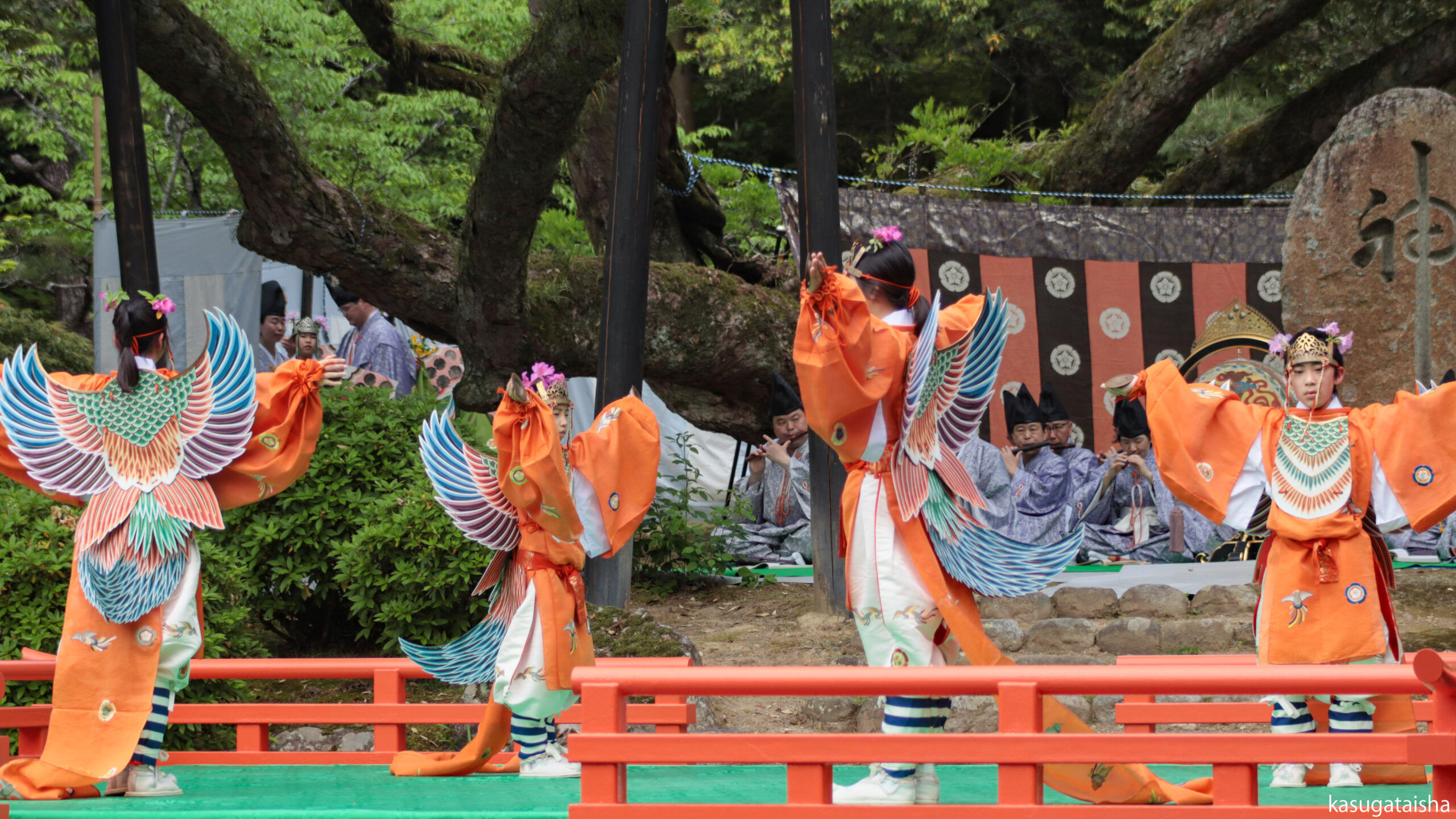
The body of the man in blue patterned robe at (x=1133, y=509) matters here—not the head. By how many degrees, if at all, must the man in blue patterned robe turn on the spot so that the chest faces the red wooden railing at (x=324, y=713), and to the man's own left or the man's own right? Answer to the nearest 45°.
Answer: approximately 45° to the man's own right

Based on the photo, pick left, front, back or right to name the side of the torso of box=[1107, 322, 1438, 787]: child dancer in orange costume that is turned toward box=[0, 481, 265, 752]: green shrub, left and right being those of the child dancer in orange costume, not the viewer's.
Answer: right

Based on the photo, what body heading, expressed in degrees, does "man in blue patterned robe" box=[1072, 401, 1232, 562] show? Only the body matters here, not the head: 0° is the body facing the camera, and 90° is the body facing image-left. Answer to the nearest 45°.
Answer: approximately 0°

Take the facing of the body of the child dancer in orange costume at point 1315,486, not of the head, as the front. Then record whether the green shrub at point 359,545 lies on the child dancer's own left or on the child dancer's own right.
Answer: on the child dancer's own right

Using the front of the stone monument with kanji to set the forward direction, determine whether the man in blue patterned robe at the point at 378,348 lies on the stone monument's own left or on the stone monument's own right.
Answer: on the stone monument's own right

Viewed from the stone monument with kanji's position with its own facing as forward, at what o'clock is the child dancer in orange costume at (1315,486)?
The child dancer in orange costume is roughly at 12 o'clock from the stone monument with kanji.

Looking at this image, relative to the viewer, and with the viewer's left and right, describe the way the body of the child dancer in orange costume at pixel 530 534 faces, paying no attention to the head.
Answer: facing to the right of the viewer

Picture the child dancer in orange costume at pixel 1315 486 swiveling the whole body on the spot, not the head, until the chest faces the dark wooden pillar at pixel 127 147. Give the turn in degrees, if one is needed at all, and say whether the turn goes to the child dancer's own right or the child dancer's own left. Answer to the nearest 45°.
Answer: approximately 90° to the child dancer's own right

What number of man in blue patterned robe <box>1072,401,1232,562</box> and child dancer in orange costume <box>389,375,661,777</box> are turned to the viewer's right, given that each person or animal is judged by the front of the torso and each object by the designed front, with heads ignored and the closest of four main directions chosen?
1
